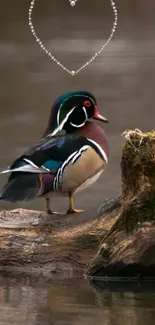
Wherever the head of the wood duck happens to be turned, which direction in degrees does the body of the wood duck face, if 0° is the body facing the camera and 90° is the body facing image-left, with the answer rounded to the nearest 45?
approximately 270°
